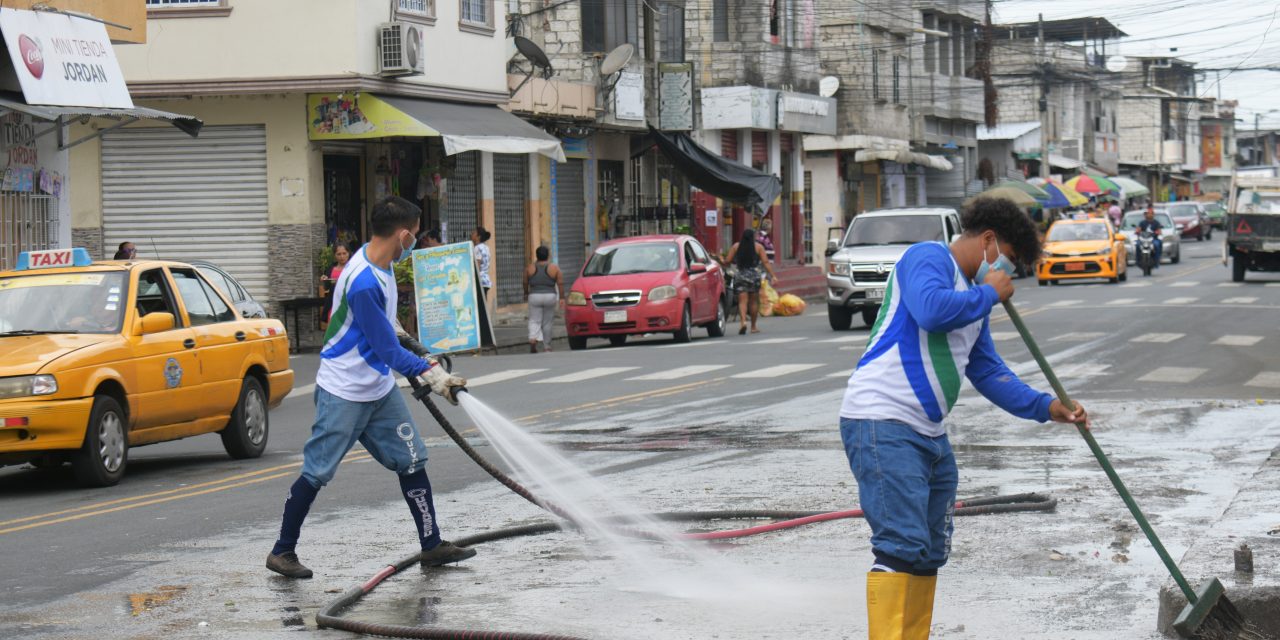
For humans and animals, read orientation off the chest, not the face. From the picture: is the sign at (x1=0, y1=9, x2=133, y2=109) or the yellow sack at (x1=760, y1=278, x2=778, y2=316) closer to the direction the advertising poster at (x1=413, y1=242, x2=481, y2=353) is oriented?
the sign

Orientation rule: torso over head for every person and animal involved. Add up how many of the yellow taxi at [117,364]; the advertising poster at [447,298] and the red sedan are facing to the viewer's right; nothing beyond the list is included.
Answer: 0

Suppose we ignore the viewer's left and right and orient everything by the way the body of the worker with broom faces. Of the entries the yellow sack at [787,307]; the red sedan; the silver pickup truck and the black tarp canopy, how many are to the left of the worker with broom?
4

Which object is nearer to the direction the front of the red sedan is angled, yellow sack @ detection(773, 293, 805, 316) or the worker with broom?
the worker with broom

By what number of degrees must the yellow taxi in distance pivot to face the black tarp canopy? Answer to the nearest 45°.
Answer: approximately 45° to its right

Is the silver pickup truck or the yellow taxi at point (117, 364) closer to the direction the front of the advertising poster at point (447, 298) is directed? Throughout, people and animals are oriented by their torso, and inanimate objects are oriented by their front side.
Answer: the yellow taxi

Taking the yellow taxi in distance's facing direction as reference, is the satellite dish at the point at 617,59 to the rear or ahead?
ahead

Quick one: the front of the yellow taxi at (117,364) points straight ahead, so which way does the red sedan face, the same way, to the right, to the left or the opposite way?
the same way

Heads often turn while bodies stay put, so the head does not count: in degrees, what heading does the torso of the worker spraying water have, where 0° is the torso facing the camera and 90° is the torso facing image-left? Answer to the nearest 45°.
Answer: approximately 270°

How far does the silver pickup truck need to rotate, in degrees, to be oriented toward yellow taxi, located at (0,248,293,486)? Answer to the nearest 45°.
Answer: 0° — it already faces it

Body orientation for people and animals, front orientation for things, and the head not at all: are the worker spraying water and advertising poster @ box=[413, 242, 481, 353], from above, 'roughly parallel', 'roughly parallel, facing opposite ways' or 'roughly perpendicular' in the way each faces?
roughly perpendicular

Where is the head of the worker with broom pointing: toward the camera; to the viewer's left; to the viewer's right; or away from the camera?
to the viewer's right

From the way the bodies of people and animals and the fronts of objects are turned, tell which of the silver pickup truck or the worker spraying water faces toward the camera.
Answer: the silver pickup truck

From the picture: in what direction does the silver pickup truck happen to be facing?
toward the camera
